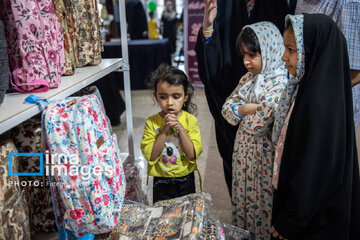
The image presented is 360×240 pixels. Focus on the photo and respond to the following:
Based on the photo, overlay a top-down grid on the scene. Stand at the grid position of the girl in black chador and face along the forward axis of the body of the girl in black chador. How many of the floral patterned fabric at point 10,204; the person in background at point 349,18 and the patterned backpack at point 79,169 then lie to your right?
1

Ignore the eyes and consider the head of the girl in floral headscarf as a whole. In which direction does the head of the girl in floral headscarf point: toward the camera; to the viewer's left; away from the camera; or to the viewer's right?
to the viewer's left

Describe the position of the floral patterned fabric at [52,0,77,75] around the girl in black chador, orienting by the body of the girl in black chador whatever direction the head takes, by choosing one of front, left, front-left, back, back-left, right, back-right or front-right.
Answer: front

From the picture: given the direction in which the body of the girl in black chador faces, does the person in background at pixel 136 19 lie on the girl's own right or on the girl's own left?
on the girl's own right

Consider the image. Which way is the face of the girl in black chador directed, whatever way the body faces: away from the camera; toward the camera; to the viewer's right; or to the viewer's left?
to the viewer's left

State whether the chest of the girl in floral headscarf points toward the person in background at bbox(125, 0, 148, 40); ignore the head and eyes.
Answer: no

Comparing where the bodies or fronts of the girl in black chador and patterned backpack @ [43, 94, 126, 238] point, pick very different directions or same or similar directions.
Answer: very different directions

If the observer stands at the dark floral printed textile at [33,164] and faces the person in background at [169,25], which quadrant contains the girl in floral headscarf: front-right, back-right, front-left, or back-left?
front-right

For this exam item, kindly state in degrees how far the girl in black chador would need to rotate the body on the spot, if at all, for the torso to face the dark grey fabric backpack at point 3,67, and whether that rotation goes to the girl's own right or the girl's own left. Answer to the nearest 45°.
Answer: approximately 45° to the girl's own left

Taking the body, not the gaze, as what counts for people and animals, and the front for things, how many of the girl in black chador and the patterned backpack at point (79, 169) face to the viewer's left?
1

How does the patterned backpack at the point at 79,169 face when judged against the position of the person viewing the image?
facing the viewer and to the right of the viewer

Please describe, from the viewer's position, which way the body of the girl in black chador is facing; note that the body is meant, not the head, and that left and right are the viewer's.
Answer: facing to the left of the viewer

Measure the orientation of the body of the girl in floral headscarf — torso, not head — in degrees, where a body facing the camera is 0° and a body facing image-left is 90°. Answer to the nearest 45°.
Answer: approximately 45°
